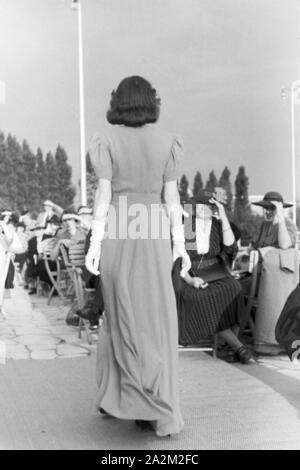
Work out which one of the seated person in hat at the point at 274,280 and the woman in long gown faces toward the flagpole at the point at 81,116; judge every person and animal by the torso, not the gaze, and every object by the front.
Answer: the woman in long gown

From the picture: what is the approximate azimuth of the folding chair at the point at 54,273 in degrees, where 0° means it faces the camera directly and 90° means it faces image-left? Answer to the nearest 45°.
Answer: approximately 270°

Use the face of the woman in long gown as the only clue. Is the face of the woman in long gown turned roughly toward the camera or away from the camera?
away from the camera

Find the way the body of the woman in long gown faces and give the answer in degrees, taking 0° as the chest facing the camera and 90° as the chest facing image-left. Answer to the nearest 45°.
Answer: approximately 180°

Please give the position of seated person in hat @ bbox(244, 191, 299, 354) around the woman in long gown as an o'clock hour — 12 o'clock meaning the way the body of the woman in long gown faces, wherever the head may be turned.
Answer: The seated person in hat is roughly at 1 o'clock from the woman in long gown.

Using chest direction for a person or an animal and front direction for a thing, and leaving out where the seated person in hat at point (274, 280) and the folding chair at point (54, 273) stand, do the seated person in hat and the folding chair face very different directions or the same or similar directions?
very different directions

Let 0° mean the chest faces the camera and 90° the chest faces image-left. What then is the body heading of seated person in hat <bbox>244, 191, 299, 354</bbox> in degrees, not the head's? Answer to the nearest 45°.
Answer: approximately 45°

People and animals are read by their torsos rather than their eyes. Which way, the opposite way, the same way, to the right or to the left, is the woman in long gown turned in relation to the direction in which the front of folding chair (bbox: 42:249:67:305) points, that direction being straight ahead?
to the left

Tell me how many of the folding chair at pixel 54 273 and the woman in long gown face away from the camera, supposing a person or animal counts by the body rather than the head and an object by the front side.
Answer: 1
